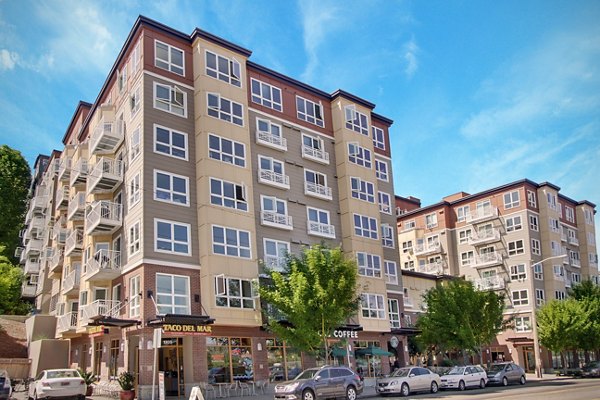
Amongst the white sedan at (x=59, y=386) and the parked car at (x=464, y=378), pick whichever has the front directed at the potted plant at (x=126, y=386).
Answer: the parked car

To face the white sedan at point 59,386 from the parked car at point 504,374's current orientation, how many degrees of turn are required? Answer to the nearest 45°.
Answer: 0° — it already faces it

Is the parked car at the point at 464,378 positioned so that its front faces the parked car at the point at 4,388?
yes

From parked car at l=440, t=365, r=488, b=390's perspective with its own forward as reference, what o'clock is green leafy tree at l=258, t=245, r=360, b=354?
The green leafy tree is roughly at 12 o'clock from the parked car.

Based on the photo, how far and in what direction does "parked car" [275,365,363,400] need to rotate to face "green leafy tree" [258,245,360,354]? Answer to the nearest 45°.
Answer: approximately 135° to its right

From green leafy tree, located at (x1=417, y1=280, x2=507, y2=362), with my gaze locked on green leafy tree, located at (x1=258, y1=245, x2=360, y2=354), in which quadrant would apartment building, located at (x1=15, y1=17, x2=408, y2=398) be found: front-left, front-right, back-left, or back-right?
front-right

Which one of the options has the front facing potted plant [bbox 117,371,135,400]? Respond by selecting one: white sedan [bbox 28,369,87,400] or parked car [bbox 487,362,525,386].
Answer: the parked car

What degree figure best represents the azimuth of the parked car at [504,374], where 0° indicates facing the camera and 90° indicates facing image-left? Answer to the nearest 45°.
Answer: approximately 45°

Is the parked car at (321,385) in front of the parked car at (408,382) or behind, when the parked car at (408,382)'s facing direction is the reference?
in front

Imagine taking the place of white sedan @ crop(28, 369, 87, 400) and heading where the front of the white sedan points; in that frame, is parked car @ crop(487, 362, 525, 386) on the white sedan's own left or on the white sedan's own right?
on the white sedan's own right

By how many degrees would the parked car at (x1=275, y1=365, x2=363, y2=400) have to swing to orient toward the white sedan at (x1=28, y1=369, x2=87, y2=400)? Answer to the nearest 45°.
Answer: approximately 45° to its right

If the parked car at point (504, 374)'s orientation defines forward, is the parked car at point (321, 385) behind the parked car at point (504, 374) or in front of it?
in front

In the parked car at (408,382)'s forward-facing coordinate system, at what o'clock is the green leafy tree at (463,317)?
The green leafy tree is roughly at 5 o'clock from the parked car.

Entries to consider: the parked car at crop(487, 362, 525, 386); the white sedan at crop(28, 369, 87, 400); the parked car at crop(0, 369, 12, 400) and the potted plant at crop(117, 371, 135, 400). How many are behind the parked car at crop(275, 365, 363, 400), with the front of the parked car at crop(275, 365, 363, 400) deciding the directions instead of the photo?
1

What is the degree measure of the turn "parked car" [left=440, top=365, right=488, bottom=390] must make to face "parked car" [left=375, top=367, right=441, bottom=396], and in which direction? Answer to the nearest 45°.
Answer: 0° — it already faces it

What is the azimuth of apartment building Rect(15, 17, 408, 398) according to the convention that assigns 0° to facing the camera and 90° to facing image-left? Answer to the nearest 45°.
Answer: approximately 315°

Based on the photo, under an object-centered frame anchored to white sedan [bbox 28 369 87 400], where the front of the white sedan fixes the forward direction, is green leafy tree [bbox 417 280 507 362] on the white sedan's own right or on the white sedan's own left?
on the white sedan's own right
